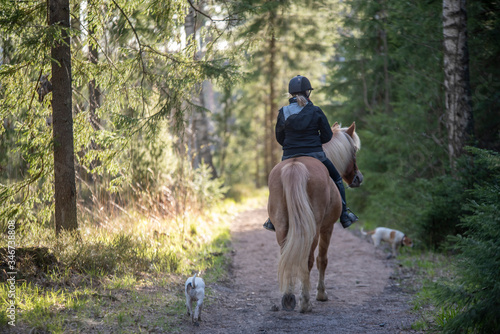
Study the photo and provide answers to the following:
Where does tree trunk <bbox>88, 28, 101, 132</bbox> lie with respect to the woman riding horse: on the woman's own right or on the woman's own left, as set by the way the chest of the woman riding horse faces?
on the woman's own left

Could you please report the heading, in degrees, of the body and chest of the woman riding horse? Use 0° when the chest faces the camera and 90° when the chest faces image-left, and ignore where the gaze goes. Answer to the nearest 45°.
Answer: approximately 180°

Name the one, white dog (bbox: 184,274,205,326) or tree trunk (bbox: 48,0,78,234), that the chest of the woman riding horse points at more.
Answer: the tree trunk

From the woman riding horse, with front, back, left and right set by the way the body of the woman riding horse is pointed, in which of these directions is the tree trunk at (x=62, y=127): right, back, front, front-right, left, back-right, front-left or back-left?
left

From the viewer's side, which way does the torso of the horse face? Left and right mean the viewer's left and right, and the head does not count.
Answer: facing away from the viewer and to the right of the viewer

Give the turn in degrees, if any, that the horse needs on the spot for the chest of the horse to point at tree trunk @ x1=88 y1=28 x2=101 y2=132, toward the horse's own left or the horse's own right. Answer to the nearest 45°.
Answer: approximately 90° to the horse's own left

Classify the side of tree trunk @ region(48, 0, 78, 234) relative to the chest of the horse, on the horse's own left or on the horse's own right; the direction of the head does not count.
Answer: on the horse's own left
